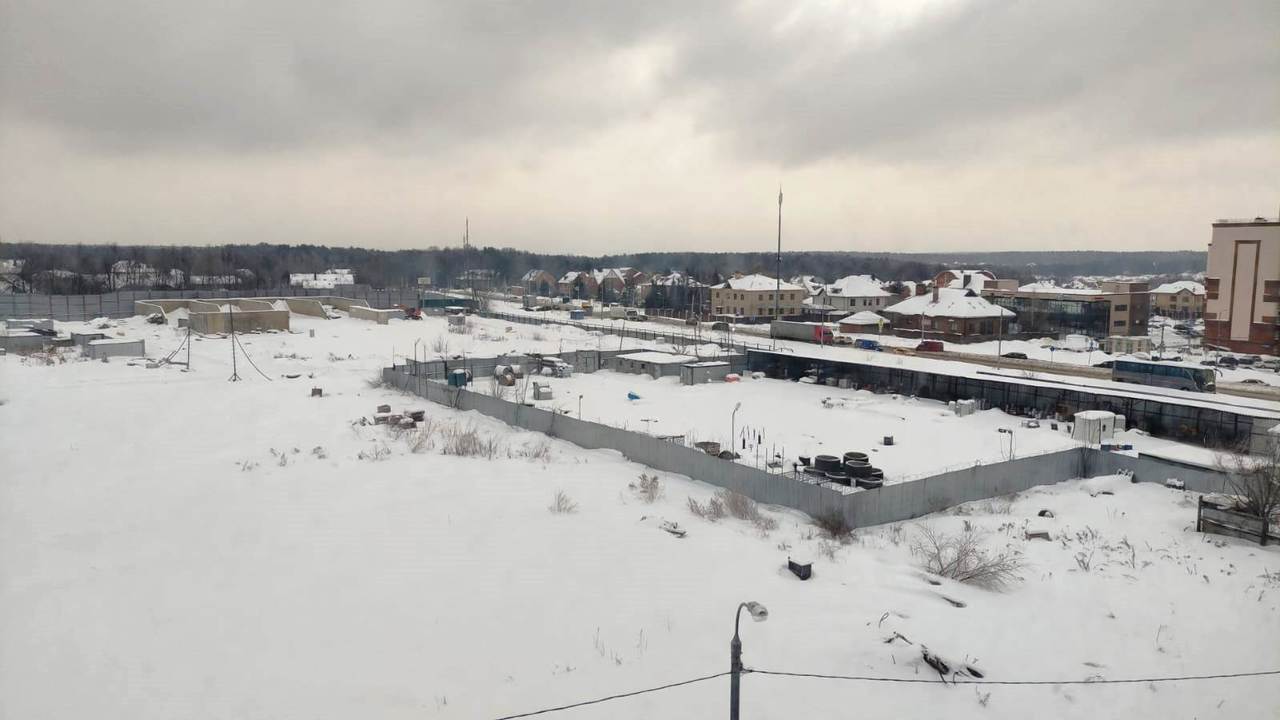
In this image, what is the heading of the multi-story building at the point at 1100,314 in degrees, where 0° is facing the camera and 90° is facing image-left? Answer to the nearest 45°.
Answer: approximately 45°

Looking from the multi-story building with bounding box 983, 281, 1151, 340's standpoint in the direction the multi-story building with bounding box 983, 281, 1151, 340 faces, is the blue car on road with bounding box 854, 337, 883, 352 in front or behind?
in front

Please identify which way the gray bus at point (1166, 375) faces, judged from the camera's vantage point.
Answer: facing the viewer and to the right of the viewer

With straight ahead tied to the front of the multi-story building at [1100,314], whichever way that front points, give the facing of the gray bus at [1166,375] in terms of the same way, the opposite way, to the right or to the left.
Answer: to the left

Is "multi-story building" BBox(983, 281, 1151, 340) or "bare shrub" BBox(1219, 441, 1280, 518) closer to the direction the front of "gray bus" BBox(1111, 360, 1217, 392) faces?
the bare shrub

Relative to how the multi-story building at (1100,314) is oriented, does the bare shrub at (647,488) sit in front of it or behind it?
in front

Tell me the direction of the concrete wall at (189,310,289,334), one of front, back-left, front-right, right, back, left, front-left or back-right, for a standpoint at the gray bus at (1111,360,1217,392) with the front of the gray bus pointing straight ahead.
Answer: back-right

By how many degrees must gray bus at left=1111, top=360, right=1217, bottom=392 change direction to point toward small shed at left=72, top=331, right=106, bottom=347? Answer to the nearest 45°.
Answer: approximately 135° to its right

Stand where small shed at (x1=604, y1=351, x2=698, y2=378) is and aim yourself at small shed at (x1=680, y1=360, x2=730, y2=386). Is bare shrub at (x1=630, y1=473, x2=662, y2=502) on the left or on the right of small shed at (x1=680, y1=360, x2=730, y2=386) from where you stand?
right

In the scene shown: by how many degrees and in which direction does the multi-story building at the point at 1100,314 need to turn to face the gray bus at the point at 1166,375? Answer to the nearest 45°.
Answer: approximately 45° to its left

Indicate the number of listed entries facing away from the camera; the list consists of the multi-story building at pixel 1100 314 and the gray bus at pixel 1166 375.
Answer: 0
